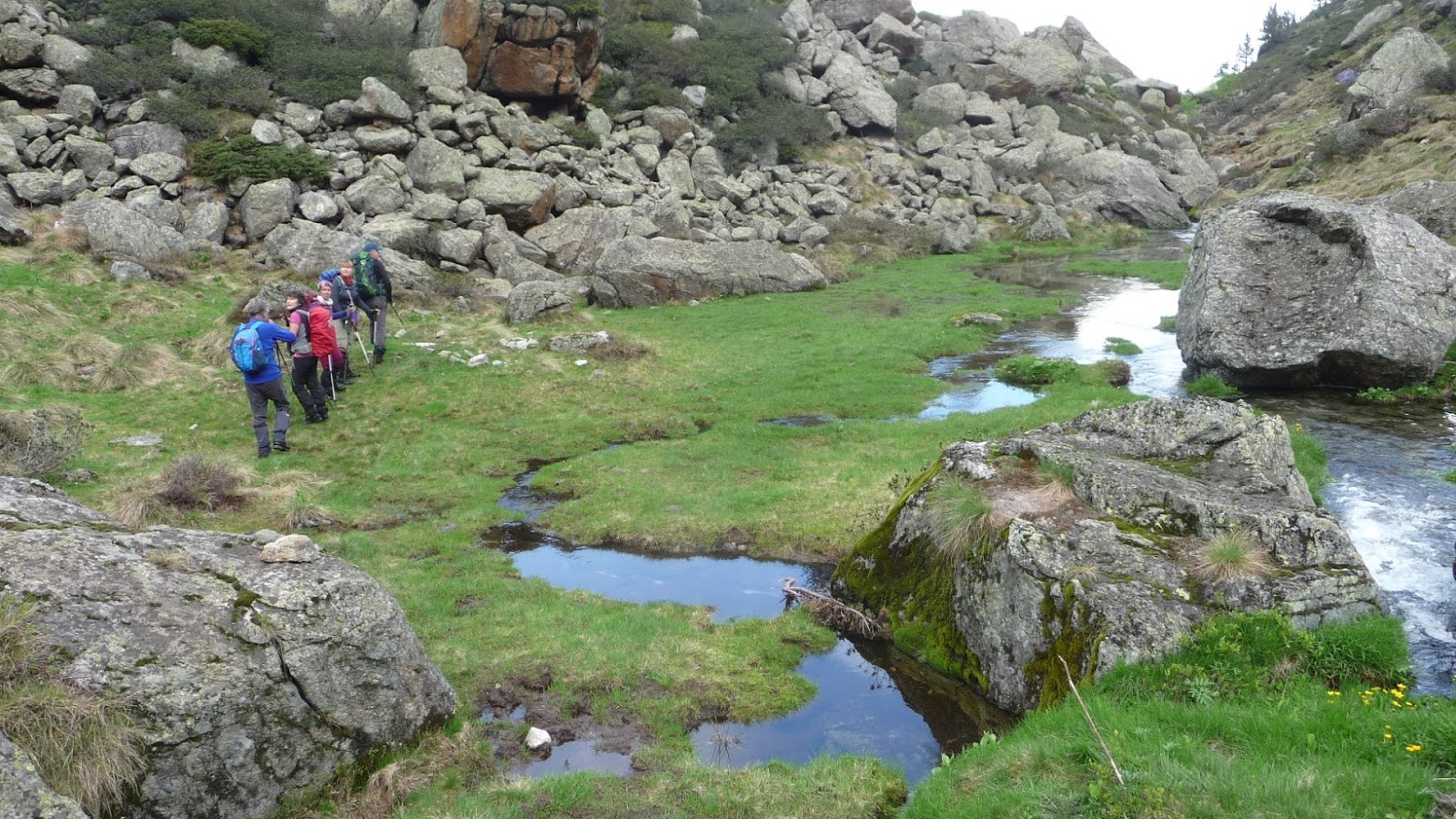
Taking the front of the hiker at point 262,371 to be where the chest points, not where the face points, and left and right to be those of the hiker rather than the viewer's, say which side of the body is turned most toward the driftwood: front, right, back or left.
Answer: right

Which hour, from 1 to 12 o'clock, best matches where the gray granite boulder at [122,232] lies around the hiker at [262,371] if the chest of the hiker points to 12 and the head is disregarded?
The gray granite boulder is roughly at 10 o'clock from the hiker.

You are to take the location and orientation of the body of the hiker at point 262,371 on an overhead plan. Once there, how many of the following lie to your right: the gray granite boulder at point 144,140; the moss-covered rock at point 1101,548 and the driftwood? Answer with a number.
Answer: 2

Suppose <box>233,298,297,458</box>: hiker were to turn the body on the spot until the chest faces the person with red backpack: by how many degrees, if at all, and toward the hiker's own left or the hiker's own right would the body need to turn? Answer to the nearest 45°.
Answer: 0° — they already face them

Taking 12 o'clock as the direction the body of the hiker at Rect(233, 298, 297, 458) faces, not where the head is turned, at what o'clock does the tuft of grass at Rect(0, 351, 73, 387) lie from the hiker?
The tuft of grass is roughly at 9 o'clock from the hiker.

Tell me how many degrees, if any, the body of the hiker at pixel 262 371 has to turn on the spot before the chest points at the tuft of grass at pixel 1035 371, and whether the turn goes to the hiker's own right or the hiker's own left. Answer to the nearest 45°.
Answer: approximately 45° to the hiker's own right

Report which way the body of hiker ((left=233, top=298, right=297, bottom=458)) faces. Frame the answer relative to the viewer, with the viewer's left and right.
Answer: facing away from the viewer and to the right of the viewer

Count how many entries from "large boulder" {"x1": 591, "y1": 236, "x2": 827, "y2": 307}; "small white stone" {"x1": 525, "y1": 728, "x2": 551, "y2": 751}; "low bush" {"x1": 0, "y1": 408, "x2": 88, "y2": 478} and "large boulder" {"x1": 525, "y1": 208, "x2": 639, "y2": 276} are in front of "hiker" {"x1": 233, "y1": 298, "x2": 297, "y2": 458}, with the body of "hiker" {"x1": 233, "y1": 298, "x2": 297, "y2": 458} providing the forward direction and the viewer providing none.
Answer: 2

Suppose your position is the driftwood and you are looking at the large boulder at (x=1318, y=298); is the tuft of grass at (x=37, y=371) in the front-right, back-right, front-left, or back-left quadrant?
back-left

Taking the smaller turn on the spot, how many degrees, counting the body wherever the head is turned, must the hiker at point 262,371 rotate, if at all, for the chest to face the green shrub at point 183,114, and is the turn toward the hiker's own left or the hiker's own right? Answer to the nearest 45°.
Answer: approximately 45° to the hiker's own left

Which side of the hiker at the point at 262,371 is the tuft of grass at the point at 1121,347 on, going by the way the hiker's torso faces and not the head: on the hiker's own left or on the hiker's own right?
on the hiker's own right

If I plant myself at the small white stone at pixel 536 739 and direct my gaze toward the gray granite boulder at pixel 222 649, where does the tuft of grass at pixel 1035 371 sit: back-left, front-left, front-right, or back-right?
back-right

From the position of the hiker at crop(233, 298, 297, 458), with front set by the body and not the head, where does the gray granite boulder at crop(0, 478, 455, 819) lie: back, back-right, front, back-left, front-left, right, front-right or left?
back-right

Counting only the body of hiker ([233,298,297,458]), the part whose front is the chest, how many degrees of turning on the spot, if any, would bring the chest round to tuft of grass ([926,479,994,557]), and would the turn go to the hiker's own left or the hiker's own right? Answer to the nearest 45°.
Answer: approximately 90° to the hiker's own right

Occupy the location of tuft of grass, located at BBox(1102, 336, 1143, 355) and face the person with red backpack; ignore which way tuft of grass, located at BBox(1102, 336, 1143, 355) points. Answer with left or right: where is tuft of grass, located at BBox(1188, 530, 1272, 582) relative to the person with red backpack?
left

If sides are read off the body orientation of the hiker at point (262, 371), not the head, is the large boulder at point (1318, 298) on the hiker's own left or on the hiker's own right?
on the hiker's own right
